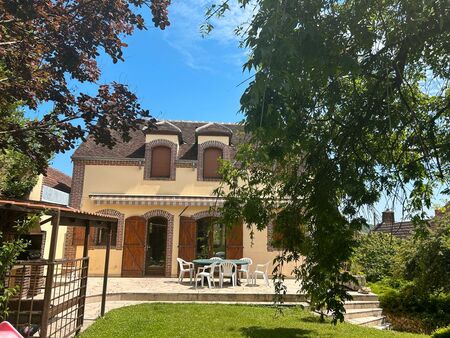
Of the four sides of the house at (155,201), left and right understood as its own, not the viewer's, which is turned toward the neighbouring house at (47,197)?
right

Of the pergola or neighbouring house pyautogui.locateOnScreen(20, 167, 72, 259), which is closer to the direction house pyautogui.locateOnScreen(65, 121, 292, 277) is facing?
the pergola

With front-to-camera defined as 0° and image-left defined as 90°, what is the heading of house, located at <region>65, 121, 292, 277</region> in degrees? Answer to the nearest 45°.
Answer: approximately 0°

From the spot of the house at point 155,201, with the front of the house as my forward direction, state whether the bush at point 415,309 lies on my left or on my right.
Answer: on my left

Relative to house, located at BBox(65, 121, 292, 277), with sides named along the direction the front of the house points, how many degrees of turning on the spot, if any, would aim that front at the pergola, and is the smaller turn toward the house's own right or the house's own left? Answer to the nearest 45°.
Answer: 0° — it already faces it

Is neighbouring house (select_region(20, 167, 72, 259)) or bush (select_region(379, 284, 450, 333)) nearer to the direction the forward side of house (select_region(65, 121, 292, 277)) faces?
the bush

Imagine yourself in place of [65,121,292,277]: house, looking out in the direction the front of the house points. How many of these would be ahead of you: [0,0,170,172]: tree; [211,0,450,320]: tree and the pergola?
3
